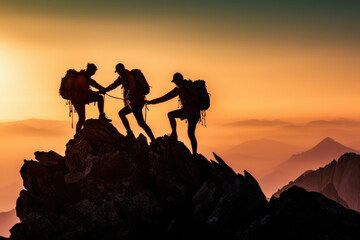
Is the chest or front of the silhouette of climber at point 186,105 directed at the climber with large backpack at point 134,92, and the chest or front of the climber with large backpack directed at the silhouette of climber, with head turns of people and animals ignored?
no

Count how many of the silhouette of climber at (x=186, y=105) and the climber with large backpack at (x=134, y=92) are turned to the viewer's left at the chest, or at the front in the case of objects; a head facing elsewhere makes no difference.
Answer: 2

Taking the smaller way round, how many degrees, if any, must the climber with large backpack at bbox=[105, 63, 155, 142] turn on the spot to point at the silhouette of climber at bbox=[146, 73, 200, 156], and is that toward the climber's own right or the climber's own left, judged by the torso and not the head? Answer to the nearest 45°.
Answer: approximately 180°

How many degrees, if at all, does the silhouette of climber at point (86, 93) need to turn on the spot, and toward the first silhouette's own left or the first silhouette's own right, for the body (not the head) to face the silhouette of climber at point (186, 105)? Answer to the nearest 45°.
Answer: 0° — they already face them

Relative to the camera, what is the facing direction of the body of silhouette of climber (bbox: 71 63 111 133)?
to the viewer's right

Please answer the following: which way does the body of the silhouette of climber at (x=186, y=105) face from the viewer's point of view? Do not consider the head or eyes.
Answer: to the viewer's left

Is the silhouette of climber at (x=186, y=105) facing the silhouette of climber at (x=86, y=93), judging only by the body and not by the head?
yes

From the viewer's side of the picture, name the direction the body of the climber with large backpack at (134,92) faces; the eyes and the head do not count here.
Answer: to the viewer's left

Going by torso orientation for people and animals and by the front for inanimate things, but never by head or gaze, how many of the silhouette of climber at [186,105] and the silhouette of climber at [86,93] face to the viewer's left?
1

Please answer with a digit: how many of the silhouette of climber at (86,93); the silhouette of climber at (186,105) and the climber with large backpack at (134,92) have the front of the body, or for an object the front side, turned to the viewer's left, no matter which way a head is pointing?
2

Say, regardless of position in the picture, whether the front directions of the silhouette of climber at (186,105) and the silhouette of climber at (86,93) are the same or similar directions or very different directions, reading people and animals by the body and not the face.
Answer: very different directions

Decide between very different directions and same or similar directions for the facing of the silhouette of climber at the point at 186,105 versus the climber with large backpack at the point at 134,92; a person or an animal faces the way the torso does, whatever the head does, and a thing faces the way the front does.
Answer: same or similar directions
